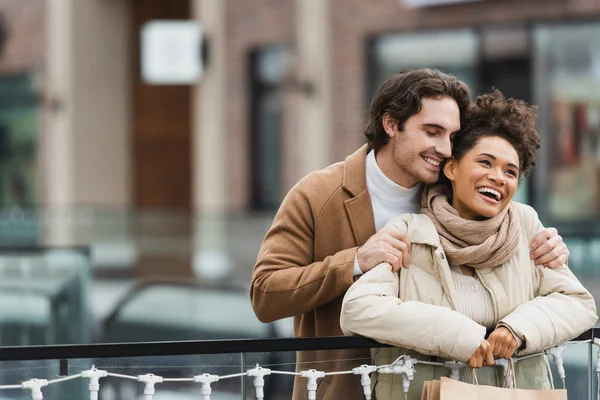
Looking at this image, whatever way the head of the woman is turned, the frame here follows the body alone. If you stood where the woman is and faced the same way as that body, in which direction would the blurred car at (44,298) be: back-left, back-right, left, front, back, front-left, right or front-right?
back-right

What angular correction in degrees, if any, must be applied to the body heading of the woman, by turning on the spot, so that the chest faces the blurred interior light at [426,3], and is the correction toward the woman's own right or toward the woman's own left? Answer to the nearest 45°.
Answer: approximately 180°

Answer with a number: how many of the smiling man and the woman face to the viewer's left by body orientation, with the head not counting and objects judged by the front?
0

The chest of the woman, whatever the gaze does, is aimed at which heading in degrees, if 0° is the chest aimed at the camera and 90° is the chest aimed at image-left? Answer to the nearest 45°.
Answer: approximately 0°

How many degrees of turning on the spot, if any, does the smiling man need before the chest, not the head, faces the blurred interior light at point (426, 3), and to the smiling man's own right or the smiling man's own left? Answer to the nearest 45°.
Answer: approximately 135° to the smiling man's own left

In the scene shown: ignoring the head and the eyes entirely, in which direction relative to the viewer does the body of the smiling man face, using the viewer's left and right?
facing the viewer and to the right of the viewer
